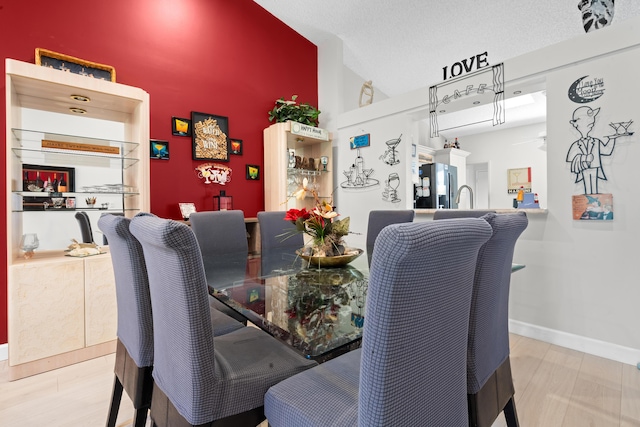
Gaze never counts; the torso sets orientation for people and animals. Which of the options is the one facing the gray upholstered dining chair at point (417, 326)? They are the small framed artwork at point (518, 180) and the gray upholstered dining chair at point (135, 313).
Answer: the small framed artwork

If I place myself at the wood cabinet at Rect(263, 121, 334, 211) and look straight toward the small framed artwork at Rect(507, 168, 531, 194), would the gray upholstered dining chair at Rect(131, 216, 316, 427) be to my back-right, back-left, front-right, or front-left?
back-right

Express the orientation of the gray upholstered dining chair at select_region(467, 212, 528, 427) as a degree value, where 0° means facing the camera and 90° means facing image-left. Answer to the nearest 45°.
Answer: approximately 135°

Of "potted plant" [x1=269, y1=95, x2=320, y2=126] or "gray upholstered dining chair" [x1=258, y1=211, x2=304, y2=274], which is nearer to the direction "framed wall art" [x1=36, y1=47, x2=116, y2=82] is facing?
the gray upholstered dining chair

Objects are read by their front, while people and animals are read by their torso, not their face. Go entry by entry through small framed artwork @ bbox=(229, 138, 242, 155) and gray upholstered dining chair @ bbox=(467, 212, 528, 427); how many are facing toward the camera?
1

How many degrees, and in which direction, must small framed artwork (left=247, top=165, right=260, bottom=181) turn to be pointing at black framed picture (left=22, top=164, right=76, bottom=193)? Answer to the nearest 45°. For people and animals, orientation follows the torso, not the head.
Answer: approximately 45° to its right
